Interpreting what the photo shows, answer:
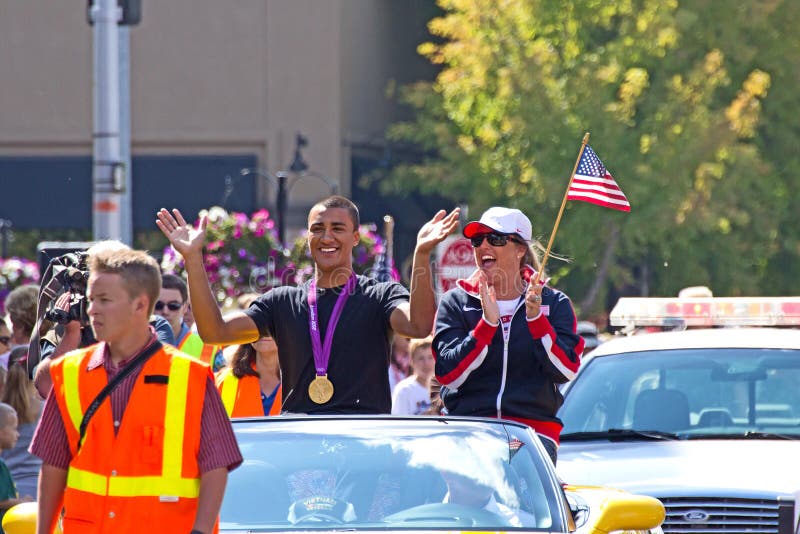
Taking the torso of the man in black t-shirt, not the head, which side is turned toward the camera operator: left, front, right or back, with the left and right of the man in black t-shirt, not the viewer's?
right

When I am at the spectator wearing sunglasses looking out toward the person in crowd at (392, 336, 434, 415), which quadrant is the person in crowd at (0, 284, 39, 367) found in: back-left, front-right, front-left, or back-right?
back-left

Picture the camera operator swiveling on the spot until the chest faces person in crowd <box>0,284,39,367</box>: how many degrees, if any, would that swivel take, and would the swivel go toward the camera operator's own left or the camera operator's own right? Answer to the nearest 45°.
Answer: approximately 135° to the camera operator's own right

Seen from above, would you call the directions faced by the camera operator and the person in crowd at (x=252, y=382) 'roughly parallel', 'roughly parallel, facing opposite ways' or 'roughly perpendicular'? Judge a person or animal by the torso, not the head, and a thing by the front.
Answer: roughly perpendicular

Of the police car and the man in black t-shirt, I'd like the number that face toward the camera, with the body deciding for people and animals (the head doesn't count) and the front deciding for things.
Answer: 2

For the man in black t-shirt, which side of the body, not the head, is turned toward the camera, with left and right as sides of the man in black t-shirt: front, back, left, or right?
front

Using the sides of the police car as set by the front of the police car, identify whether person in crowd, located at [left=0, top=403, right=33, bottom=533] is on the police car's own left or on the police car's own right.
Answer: on the police car's own right

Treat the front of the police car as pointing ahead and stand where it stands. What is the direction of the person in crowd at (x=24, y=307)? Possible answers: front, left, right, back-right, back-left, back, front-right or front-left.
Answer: right

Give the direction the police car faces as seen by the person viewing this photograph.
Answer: facing the viewer
